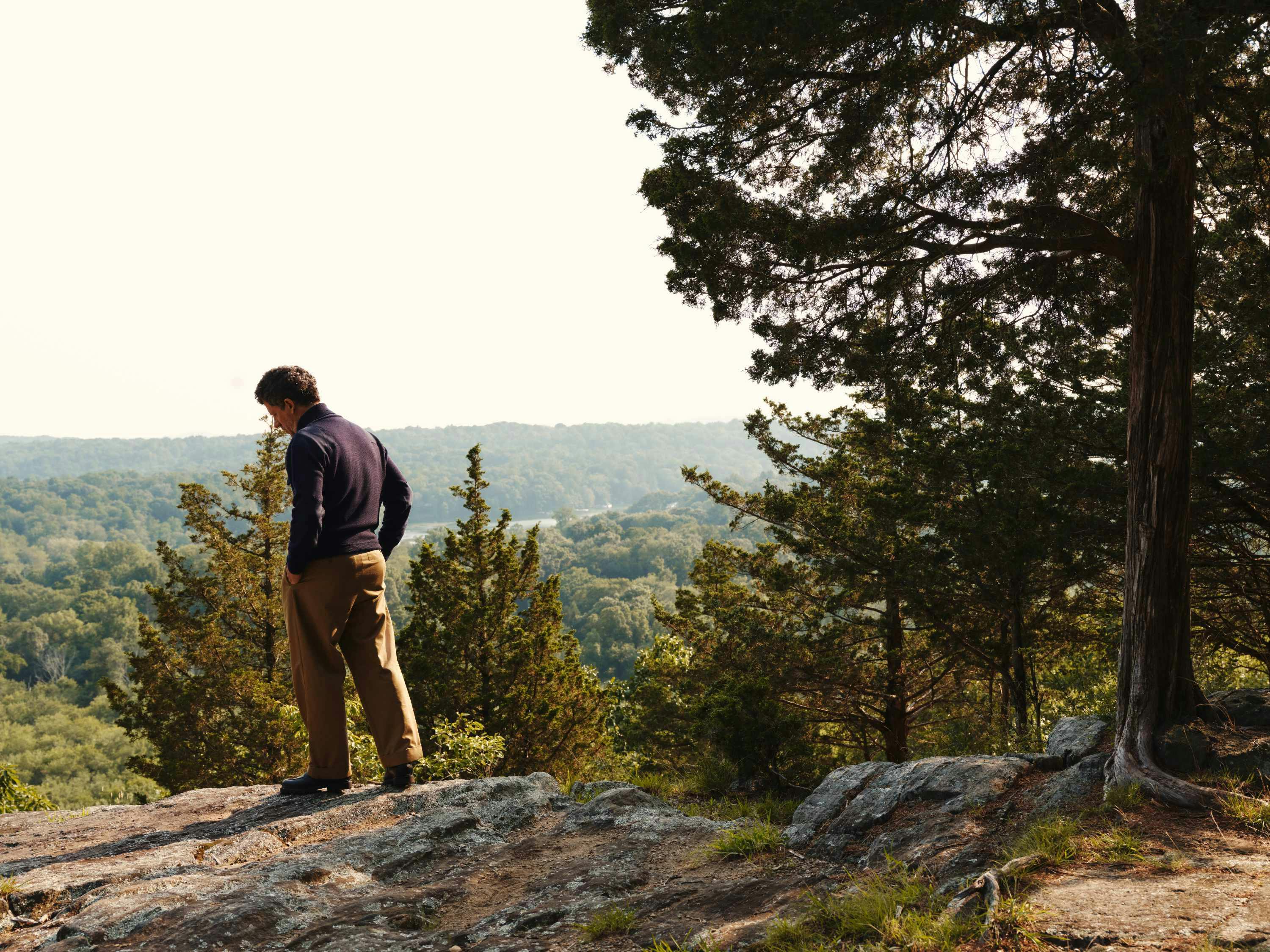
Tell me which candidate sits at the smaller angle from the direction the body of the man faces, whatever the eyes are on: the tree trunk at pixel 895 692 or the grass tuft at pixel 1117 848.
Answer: the tree trunk

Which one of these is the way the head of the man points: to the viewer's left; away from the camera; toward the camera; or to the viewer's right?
to the viewer's left

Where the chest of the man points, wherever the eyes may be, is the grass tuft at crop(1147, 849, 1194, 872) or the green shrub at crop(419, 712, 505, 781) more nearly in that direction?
the green shrub

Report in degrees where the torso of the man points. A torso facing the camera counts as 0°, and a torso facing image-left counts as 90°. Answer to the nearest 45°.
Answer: approximately 135°

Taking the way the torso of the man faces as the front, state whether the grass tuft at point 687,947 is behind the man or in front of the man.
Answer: behind

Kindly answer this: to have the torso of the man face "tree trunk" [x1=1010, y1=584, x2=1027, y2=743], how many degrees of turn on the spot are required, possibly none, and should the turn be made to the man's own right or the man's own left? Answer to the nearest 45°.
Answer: approximately 90° to the man's own right

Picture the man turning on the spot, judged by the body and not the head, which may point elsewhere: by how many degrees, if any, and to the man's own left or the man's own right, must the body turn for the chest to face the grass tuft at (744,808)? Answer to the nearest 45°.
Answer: approximately 135° to the man's own right

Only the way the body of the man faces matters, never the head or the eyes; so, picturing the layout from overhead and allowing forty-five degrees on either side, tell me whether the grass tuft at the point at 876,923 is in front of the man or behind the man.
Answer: behind

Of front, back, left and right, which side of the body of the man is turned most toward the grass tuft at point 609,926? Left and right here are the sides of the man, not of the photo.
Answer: back
